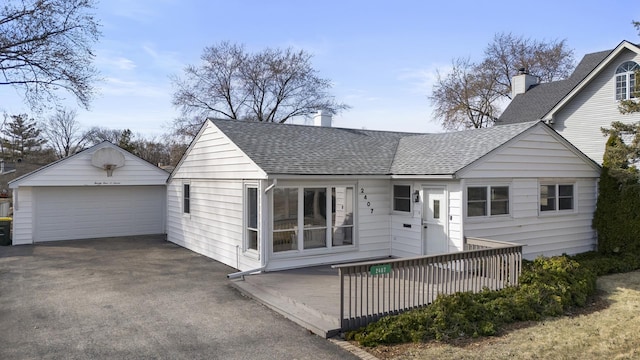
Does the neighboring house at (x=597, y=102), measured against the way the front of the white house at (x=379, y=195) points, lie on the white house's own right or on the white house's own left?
on the white house's own left

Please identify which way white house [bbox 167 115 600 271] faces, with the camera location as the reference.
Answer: facing the viewer and to the right of the viewer

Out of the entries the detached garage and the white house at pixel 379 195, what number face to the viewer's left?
0

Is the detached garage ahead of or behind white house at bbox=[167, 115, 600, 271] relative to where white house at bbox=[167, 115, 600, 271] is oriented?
behind

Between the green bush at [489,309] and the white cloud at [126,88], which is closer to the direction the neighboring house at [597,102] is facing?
the green bush

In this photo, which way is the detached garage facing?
toward the camera

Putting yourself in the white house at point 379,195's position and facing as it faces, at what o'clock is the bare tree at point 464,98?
The bare tree is roughly at 8 o'clock from the white house.

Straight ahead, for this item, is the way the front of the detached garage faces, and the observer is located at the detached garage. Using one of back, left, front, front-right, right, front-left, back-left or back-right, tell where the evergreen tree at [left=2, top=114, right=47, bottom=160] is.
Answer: back

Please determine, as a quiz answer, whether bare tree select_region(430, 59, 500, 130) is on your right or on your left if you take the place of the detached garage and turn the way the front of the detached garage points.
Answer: on your left

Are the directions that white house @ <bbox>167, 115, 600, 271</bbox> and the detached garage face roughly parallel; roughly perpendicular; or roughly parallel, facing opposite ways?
roughly parallel

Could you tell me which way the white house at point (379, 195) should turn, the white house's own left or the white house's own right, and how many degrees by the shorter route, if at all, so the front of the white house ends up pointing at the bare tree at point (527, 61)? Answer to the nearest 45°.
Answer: approximately 90° to the white house's own left

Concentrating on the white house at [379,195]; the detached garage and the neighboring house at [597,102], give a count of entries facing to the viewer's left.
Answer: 0
